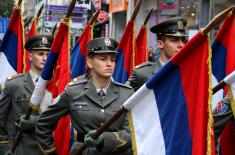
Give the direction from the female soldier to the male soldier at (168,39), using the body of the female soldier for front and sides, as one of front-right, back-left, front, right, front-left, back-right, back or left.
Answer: left

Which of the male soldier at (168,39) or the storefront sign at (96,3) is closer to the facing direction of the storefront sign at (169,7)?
the male soldier

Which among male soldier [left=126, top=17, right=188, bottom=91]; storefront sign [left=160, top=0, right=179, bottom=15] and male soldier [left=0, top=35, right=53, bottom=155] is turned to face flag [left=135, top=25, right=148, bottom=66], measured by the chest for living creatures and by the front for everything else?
the storefront sign

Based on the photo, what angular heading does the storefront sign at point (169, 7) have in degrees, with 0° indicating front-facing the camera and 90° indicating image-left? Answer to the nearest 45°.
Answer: approximately 0°

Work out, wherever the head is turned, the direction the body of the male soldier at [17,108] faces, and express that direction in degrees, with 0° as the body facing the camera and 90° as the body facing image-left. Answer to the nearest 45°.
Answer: approximately 315°

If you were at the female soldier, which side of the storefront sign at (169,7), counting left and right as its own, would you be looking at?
front

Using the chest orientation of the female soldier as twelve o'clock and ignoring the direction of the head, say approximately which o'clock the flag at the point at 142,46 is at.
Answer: The flag is roughly at 8 o'clock from the female soldier.

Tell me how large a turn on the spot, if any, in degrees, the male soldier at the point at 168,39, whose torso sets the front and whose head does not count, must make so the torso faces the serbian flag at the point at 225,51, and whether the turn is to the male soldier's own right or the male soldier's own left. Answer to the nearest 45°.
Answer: approximately 45° to the male soldier's own left

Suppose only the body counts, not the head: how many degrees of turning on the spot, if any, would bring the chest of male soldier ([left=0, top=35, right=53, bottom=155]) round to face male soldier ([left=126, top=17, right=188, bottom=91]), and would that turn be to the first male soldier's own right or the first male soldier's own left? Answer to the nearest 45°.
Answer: approximately 45° to the first male soldier's own left
